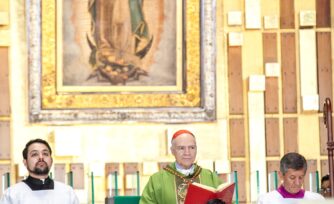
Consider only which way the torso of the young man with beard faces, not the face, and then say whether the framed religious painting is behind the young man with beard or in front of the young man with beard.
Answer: behind

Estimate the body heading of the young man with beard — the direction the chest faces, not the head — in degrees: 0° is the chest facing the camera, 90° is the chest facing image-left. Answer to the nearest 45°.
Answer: approximately 0°

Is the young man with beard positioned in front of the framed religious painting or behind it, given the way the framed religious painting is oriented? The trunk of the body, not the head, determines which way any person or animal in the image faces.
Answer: in front

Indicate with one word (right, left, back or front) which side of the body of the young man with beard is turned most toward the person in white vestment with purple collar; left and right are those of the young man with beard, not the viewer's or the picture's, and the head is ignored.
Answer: left

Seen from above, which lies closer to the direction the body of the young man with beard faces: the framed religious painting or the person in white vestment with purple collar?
the person in white vestment with purple collar

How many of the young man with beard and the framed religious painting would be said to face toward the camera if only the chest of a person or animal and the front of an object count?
2
